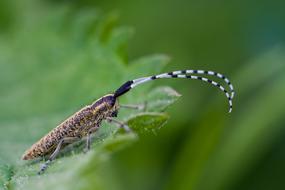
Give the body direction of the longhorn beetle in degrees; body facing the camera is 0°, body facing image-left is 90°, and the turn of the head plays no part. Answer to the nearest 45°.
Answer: approximately 270°
